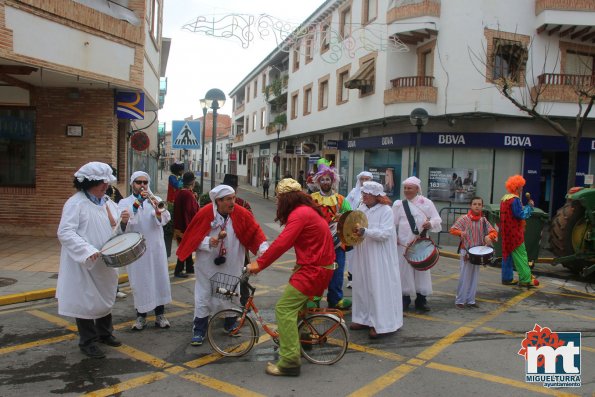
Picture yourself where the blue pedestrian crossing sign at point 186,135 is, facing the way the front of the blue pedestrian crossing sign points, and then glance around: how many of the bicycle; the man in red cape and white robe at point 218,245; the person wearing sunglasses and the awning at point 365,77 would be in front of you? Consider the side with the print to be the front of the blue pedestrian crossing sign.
3

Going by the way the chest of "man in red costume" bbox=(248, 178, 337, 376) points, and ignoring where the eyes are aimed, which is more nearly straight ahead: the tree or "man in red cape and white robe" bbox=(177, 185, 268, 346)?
the man in red cape and white robe

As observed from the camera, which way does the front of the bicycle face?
facing to the left of the viewer

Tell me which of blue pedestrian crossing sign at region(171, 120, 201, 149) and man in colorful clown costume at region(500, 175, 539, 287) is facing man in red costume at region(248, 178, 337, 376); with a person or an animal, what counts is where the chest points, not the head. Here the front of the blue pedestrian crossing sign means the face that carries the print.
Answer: the blue pedestrian crossing sign

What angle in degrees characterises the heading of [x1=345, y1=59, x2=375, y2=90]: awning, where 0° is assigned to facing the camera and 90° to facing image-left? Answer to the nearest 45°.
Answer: approximately 45°

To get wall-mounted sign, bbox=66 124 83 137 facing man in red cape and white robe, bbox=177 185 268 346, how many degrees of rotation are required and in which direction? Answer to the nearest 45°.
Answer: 0° — it already faces them

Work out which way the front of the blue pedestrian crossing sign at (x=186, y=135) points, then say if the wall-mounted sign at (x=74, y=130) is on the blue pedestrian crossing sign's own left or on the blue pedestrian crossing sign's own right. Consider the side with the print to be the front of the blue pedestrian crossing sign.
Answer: on the blue pedestrian crossing sign's own right

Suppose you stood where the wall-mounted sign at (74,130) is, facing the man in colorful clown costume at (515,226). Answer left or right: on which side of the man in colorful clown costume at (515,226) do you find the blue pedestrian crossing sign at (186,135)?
left

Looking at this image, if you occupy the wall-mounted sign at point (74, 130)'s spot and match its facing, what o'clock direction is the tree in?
The tree is roughly at 9 o'clock from the wall-mounted sign.
